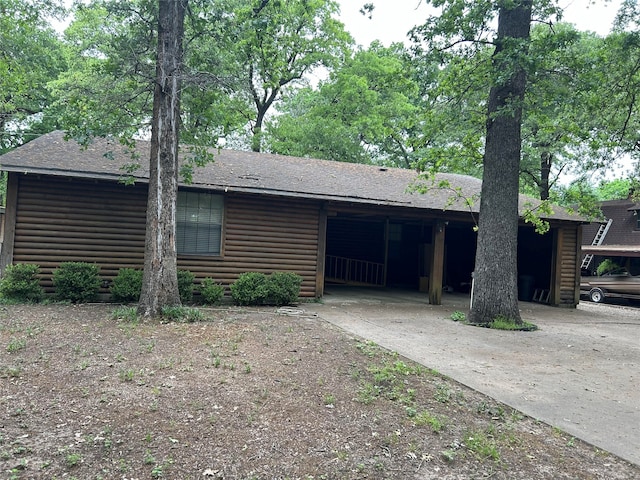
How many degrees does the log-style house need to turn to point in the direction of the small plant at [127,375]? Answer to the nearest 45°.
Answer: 0° — it already faces it

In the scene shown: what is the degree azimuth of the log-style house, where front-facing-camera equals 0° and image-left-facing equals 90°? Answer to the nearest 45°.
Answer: approximately 0°

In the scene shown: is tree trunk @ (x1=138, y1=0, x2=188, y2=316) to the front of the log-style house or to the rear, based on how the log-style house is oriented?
to the front

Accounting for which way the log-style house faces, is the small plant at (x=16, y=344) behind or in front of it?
in front

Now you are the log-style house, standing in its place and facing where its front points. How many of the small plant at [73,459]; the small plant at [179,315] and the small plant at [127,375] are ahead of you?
3

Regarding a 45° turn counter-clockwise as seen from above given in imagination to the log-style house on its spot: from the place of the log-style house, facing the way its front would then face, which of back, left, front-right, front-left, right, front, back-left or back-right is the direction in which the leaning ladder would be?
left

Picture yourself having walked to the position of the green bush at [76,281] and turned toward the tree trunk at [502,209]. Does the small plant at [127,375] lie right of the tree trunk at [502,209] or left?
right

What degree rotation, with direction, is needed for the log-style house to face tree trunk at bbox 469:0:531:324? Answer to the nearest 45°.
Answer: approximately 90° to its left

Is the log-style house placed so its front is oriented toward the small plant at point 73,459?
yes

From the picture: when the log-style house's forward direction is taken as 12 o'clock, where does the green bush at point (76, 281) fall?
The green bush is roughly at 2 o'clock from the log-style house.
